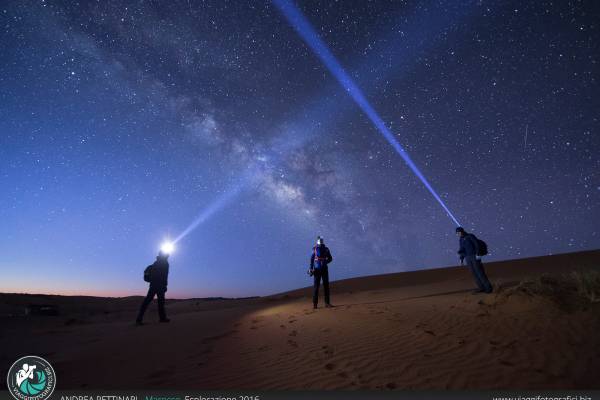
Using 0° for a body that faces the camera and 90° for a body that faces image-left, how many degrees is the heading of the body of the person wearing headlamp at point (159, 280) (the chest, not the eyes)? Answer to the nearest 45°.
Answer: approximately 270°

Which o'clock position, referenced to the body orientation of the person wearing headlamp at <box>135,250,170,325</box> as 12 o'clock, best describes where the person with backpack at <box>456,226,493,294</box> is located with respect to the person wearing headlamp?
The person with backpack is roughly at 1 o'clock from the person wearing headlamp.
